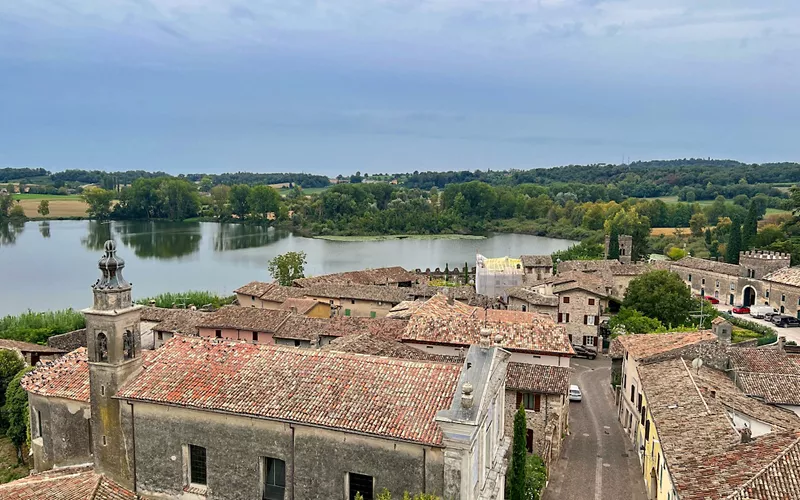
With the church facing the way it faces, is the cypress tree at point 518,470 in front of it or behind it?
in front

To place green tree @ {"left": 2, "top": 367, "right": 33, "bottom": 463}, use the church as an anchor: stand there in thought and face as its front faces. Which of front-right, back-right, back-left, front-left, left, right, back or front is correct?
back-left

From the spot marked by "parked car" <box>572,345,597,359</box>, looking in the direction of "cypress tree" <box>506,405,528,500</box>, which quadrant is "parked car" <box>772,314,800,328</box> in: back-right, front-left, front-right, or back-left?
back-left

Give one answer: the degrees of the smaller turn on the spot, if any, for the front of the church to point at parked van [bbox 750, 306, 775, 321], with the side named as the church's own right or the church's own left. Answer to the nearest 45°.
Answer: approximately 45° to the church's own left

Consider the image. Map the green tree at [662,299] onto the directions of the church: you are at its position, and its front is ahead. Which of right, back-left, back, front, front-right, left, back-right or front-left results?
front-left

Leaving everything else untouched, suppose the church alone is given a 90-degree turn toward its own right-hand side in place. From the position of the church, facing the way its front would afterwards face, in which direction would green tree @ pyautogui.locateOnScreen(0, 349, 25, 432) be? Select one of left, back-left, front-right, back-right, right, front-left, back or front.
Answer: back-right

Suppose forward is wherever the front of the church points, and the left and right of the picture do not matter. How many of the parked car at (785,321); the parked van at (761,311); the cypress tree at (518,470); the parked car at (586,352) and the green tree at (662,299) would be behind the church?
0

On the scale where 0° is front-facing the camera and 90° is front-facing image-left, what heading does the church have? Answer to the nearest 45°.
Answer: approximately 270°

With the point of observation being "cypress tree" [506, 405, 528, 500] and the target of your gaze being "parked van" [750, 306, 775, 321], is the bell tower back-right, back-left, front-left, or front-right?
back-left

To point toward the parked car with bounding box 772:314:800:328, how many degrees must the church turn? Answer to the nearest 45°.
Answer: approximately 45° to its left

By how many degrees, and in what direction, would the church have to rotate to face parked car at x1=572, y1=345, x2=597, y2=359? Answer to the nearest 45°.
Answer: approximately 45° to its left

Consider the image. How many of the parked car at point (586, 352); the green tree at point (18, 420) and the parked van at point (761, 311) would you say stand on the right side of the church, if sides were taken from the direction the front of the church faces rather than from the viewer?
0
